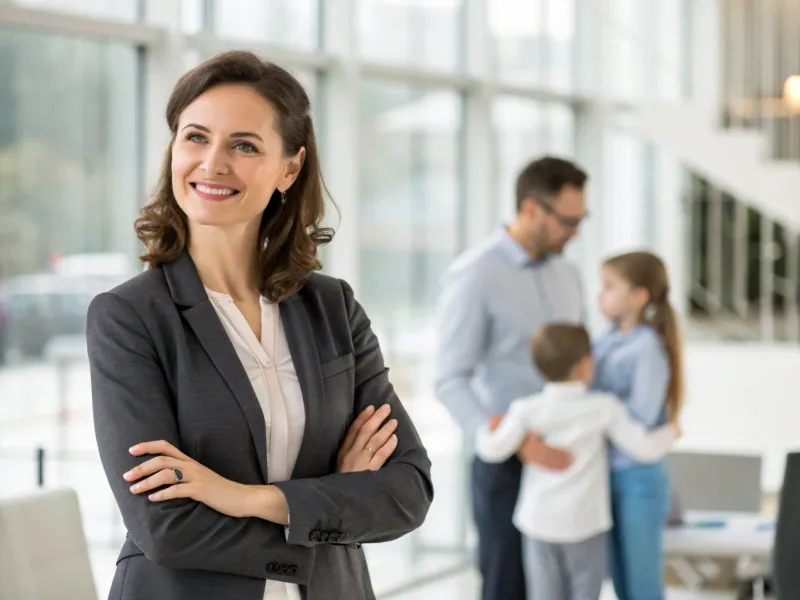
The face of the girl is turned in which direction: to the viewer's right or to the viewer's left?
to the viewer's left

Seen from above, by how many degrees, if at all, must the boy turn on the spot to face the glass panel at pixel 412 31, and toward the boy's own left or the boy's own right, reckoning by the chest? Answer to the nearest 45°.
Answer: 0° — they already face it

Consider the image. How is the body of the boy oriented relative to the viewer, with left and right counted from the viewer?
facing away from the viewer

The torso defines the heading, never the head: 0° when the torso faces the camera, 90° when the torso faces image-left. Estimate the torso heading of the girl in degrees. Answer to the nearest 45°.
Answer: approximately 90°

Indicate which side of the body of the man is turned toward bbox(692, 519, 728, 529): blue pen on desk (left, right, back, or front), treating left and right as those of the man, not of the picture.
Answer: left

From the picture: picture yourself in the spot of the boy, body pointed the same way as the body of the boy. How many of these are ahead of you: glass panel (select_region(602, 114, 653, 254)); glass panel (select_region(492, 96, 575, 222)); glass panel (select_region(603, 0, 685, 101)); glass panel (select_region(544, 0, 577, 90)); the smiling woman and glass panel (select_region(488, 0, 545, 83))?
5
